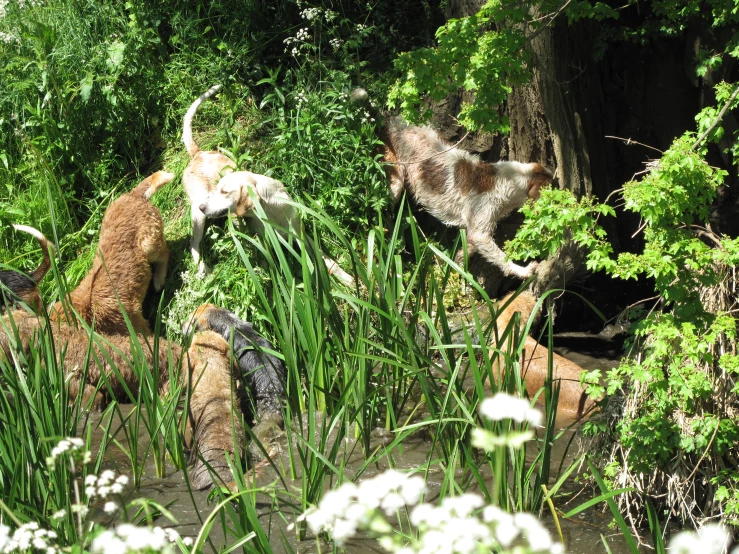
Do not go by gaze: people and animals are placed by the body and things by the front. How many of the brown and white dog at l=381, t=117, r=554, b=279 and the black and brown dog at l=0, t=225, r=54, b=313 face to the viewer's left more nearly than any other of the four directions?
1

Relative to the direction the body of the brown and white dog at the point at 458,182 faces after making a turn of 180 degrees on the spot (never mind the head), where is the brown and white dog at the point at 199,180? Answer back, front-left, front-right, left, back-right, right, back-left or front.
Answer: front

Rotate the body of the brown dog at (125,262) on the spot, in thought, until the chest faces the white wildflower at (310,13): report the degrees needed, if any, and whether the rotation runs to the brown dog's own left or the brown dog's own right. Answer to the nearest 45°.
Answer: approximately 180°

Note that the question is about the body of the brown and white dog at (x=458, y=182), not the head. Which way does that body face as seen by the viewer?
to the viewer's right

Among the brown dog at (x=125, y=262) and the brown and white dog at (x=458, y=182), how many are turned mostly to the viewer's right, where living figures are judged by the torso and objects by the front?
1

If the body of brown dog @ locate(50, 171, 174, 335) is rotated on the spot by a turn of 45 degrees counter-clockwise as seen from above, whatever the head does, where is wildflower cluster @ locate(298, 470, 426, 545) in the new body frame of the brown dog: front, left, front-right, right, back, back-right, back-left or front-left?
front

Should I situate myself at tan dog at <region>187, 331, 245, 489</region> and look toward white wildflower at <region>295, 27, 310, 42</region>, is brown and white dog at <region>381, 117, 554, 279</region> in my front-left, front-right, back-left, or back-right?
front-right

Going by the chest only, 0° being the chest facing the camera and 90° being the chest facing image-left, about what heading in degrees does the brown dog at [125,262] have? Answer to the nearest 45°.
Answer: approximately 45°

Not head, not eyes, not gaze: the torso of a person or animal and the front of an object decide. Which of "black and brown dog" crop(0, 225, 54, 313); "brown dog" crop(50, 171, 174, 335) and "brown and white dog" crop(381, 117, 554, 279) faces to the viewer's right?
the brown and white dog

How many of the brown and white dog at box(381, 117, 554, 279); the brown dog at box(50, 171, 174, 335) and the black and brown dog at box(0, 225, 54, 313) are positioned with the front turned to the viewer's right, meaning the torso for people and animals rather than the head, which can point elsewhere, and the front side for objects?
1

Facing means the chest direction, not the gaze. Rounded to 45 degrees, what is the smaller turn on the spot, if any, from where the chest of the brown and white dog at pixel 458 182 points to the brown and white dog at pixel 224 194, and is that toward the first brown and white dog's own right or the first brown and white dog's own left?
approximately 180°

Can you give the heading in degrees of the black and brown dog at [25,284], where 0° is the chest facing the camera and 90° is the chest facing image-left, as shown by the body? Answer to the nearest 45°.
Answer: approximately 90°

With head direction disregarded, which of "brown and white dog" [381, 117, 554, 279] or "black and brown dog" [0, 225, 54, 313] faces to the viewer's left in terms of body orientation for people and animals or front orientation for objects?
the black and brown dog

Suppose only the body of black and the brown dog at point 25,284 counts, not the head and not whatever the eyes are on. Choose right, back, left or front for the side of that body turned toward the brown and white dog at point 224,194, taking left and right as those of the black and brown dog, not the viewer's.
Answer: back

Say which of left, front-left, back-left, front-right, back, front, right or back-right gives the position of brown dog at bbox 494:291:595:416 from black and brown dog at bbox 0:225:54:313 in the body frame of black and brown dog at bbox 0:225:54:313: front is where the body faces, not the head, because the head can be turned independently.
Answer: back-left
